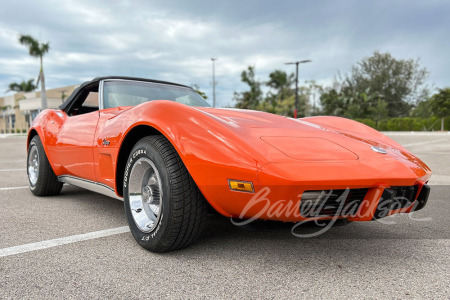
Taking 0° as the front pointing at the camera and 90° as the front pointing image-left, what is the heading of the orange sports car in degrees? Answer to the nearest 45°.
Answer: approximately 315°

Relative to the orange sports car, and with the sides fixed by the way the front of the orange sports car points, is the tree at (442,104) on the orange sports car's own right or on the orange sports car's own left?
on the orange sports car's own left

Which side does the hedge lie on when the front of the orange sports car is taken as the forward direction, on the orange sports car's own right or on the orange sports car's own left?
on the orange sports car's own left

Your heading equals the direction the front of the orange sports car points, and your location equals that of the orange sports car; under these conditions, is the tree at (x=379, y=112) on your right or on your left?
on your left

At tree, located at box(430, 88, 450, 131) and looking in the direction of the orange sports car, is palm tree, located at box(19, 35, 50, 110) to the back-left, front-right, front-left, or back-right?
front-right

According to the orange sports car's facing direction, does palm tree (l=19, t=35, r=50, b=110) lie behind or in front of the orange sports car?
behind
